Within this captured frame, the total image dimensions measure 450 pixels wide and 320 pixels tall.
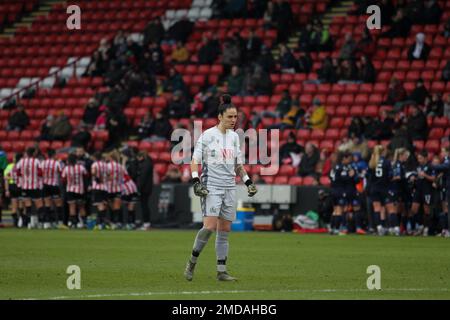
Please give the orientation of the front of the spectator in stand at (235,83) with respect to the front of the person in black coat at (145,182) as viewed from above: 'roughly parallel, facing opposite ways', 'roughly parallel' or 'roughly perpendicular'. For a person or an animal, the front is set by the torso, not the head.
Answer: roughly perpendicular

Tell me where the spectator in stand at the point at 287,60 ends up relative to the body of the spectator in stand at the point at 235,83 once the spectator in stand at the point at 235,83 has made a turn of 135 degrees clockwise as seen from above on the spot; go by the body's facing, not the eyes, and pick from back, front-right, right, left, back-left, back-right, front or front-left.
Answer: back-right

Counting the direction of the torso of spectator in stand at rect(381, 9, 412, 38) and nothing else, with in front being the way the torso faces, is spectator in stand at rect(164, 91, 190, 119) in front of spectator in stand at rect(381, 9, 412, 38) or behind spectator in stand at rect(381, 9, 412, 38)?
in front

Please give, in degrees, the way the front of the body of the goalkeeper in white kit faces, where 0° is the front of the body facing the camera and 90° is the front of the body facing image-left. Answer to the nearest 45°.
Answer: approximately 315°

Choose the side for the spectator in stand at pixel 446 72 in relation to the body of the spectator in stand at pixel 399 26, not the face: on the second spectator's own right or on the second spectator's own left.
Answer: on the second spectator's own left

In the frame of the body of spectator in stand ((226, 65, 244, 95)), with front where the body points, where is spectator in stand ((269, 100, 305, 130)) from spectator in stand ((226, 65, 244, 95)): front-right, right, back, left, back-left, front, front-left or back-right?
front-left

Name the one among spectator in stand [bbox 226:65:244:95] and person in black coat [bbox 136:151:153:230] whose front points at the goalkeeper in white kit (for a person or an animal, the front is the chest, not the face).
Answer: the spectator in stand

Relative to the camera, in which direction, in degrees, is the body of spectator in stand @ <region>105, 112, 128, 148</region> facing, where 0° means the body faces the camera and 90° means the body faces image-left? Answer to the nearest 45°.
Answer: approximately 45°

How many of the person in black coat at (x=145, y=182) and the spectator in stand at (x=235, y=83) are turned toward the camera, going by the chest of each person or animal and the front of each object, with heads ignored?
1
